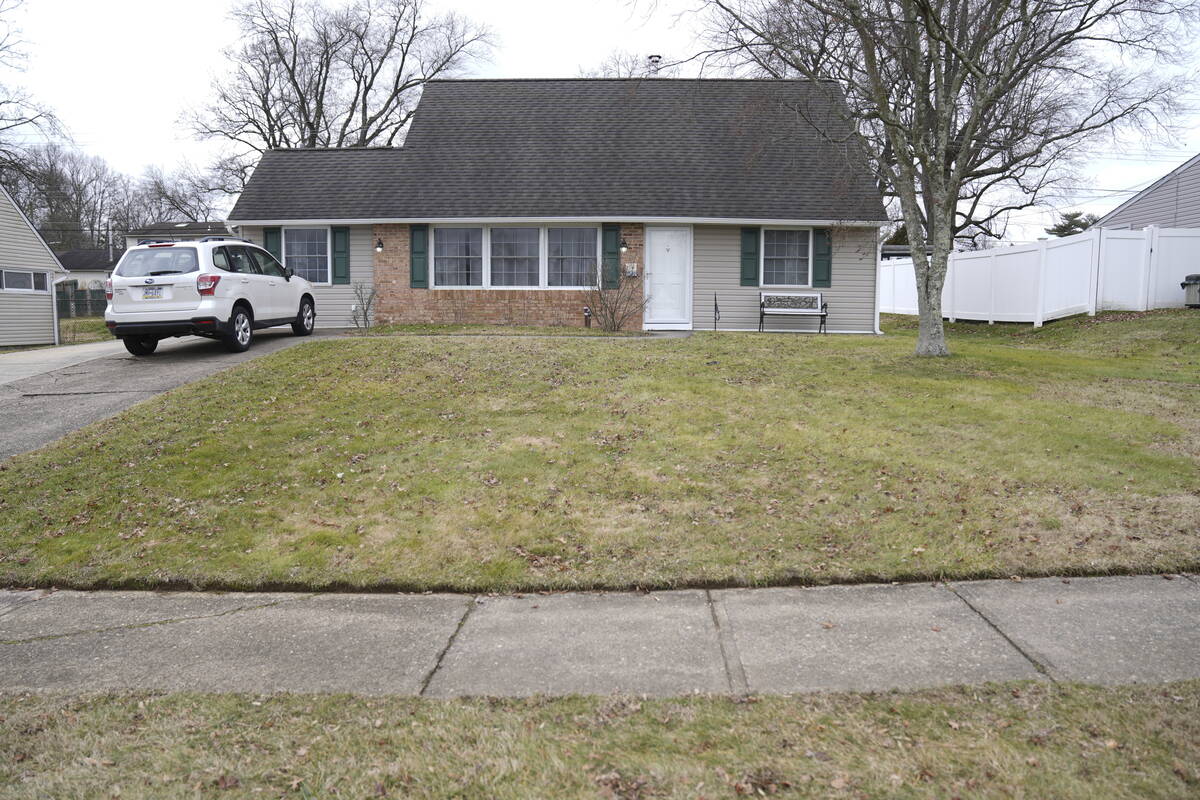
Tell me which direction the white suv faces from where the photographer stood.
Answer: facing away from the viewer and to the right of the viewer

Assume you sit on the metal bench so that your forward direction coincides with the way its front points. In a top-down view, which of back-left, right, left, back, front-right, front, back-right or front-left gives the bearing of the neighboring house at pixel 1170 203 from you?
back-left

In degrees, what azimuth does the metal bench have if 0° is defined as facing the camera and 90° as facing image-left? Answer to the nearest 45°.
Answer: approximately 0°

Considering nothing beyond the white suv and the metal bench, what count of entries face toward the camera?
1

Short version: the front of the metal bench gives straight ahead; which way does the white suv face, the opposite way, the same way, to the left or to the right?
the opposite way

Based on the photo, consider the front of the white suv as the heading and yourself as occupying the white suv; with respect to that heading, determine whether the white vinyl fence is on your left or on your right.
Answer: on your right

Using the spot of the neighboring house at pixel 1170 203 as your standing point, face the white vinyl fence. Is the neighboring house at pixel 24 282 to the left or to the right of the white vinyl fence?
right

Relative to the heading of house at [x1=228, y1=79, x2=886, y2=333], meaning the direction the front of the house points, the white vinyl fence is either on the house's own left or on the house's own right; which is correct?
on the house's own left

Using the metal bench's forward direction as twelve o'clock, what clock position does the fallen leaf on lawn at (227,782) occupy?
The fallen leaf on lawn is roughly at 12 o'clock from the metal bench.

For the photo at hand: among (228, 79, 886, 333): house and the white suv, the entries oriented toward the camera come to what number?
1

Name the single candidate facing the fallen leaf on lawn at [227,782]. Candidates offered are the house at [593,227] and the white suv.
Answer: the house
